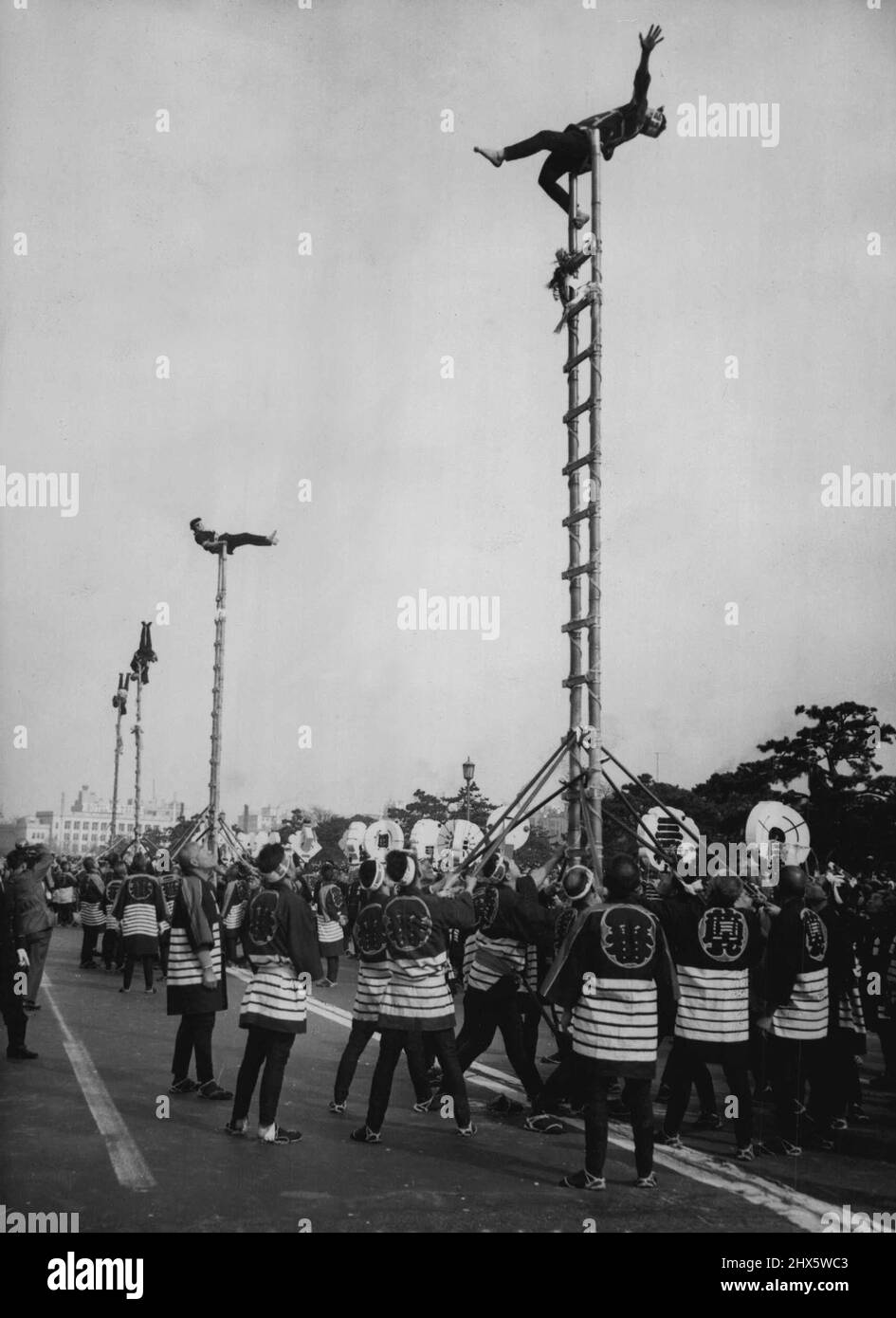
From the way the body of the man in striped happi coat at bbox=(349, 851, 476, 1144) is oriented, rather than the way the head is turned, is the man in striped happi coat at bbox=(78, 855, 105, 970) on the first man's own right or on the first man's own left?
on the first man's own left

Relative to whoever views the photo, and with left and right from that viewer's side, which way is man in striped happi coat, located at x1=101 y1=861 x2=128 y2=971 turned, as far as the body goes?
facing away from the viewer and to the right of the viewer

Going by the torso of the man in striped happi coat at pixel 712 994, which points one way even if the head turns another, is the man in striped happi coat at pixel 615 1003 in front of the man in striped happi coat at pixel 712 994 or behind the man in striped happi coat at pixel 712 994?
behind

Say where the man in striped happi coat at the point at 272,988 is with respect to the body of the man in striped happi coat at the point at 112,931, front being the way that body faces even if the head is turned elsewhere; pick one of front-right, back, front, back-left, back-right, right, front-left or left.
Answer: back-right

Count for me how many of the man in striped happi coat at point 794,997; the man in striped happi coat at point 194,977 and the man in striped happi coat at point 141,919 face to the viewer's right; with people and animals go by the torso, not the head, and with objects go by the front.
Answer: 1

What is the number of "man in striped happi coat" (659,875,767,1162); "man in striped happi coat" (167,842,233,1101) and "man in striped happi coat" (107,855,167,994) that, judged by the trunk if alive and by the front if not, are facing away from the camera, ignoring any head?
2

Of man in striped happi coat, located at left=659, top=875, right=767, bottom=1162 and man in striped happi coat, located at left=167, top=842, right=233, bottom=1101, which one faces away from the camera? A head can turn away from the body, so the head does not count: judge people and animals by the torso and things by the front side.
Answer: man in striped happi coat, located at left=659, top=875, right=767, bottom=1162

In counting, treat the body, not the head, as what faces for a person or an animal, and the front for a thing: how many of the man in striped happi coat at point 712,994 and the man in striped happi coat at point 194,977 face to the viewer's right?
1

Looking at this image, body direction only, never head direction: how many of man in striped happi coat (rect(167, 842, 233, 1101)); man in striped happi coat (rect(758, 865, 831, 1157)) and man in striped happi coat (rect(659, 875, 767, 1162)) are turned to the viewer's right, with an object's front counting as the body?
1

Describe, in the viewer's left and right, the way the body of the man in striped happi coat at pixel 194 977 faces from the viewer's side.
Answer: facing to the right of the viewer

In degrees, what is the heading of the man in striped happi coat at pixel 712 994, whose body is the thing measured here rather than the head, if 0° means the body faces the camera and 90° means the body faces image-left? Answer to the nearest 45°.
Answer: approximately 180°

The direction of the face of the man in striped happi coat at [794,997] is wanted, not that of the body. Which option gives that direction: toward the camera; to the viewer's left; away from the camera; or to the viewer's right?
away from the camera

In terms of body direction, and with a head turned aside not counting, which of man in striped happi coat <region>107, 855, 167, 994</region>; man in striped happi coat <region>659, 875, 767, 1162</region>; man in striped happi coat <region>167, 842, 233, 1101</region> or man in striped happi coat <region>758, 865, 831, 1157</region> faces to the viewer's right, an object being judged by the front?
man in striped happi coat <region>167, 842, 233, 1101</region>

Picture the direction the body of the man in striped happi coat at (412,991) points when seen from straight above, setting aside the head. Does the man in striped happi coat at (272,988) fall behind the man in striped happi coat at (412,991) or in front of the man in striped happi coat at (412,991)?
behind

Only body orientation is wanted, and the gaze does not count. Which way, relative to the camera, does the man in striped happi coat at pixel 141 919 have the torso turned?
away from the camera

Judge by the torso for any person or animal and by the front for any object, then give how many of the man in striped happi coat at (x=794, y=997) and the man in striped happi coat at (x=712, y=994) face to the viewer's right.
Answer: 0

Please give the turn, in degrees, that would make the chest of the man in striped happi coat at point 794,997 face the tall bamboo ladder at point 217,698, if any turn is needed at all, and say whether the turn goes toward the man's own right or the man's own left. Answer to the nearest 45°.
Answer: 0° — they already face it

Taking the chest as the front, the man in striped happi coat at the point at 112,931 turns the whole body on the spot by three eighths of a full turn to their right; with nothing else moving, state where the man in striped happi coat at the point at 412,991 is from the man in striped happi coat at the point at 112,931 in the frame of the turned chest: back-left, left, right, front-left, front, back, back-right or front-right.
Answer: front
